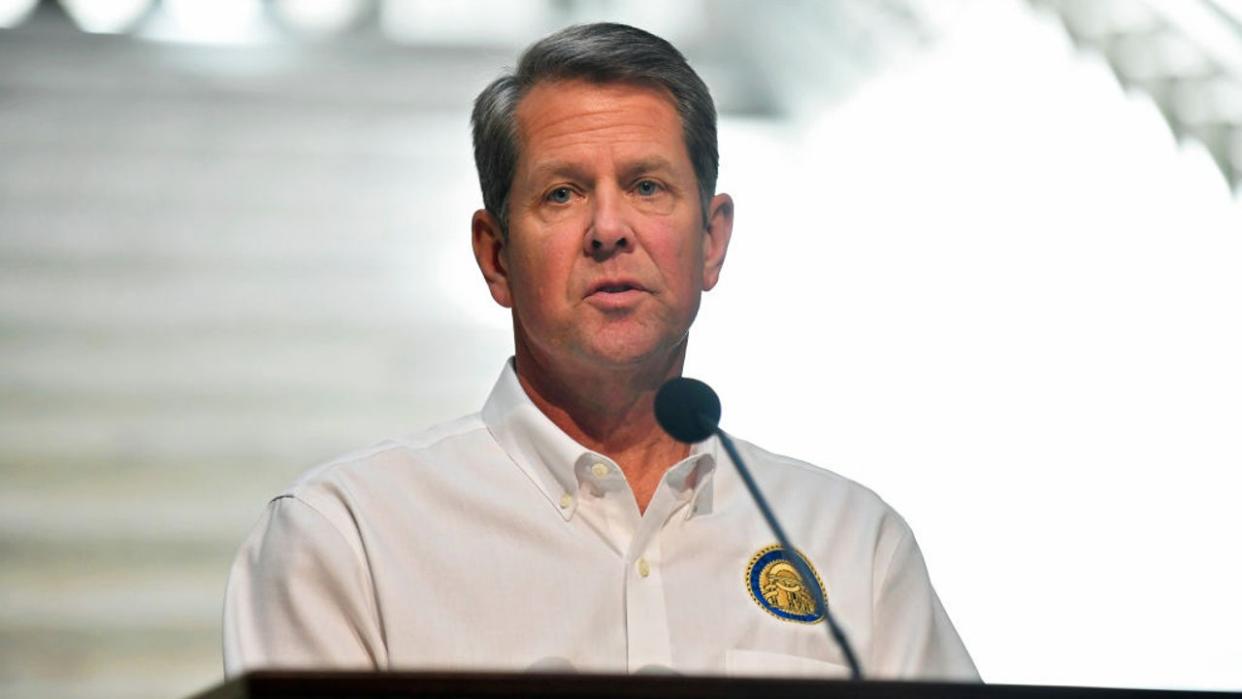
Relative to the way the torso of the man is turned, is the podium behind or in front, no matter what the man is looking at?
in front

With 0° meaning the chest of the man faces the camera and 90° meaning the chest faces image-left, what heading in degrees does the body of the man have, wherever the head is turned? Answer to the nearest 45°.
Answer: approximately 0°
